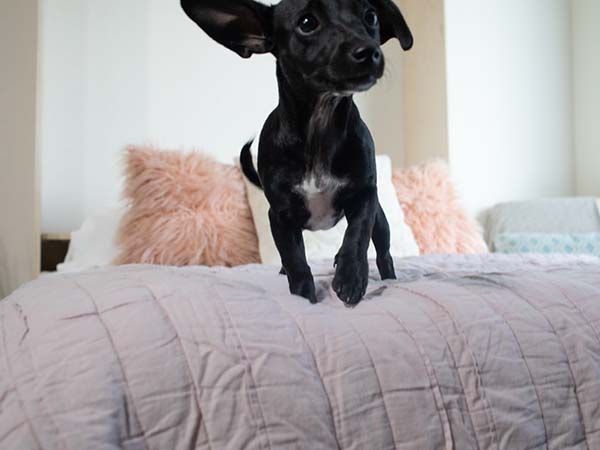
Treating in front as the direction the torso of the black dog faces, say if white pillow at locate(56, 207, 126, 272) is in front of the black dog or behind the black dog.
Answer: behind

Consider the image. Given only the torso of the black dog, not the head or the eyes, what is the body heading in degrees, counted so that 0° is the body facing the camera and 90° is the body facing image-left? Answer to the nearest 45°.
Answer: approximately 0°

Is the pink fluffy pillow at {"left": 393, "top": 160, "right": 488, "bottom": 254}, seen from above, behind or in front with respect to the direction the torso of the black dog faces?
behind

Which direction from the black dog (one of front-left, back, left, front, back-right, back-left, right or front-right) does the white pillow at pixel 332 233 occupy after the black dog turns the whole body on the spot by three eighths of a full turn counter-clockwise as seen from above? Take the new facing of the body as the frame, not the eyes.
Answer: front-left

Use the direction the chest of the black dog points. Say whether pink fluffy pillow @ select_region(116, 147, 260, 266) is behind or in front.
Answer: behind
